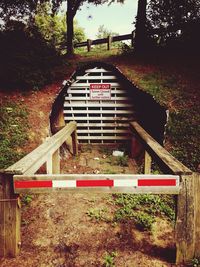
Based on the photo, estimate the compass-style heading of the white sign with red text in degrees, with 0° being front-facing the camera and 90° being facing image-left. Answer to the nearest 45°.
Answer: approximately 0°

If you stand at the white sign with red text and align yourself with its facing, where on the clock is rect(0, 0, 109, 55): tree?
The tree is roughly at 5 o'clock from the white sign with red text.

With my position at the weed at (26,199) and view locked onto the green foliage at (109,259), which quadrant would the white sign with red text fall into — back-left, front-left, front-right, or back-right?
back-left

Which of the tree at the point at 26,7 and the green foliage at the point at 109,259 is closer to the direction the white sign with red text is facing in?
the green foliage

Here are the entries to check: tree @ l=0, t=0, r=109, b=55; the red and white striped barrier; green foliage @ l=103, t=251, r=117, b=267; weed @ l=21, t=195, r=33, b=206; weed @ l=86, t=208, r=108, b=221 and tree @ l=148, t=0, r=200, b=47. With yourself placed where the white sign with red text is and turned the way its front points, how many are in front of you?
4

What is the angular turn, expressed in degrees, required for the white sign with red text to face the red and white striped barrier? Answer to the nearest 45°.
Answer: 0° — it already faces it

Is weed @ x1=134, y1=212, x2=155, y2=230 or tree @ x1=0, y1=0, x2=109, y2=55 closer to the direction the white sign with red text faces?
the weed

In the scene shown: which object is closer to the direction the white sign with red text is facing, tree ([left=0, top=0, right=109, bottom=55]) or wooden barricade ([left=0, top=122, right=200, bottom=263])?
the wooden barricade

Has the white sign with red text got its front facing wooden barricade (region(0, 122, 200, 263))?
yes

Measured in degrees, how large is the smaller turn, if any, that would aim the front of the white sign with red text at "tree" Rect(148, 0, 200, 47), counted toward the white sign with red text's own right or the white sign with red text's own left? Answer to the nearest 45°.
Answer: approximately 135° to the white sign with red text's own left

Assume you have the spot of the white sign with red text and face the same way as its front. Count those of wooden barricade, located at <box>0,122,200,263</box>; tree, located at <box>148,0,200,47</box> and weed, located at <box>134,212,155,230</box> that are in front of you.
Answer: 2

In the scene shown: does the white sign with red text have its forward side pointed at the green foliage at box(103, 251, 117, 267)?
yes
